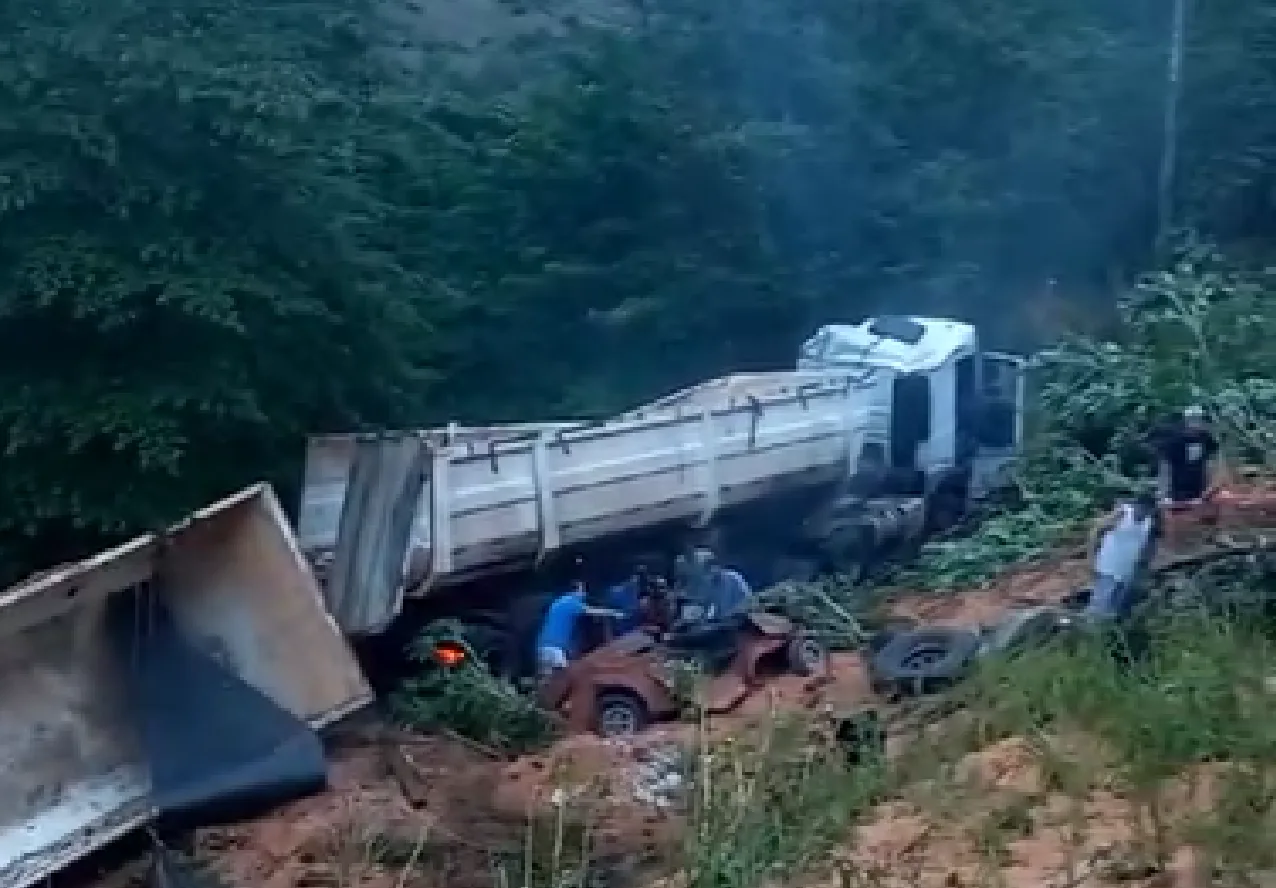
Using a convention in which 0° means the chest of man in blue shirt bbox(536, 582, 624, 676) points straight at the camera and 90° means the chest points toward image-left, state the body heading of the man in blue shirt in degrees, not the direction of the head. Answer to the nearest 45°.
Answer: approximately 270°

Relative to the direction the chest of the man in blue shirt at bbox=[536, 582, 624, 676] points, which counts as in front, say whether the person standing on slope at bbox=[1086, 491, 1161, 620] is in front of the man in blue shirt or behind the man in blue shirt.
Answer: in front

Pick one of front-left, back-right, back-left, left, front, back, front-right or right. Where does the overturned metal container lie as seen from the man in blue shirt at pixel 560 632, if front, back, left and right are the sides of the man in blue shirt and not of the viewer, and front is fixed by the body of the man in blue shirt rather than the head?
back-right

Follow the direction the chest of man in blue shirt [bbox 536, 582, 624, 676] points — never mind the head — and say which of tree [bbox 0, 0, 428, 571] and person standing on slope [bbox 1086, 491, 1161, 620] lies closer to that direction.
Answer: the person standing on slope

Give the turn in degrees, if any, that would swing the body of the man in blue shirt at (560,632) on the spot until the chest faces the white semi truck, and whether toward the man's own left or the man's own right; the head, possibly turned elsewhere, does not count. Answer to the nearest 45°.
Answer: approximately 90° to the man's own left

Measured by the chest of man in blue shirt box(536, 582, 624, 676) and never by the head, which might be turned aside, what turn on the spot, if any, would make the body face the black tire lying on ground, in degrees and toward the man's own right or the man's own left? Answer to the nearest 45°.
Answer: approximately 45° to the man's own right

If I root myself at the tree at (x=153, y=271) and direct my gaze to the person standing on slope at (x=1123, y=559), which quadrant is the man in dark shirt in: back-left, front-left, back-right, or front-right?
front-left

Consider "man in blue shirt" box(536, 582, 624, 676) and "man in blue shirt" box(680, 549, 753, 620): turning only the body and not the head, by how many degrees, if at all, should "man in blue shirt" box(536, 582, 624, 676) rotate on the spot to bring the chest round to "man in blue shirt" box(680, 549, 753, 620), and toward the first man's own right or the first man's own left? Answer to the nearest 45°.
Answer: approximately 45° to the first man's own left

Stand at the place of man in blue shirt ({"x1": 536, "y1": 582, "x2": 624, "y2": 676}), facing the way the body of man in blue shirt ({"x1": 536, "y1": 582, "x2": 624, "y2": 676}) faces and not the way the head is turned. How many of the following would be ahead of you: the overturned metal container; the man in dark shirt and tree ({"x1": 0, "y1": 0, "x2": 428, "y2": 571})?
1

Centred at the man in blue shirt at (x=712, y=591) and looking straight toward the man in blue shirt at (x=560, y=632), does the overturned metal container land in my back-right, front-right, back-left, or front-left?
front-left

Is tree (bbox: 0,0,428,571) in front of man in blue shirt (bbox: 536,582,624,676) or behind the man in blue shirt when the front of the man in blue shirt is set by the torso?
behind

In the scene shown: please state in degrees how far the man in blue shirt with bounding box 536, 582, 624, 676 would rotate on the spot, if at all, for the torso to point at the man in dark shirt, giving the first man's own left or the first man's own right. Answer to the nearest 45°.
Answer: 0° — they already face them
